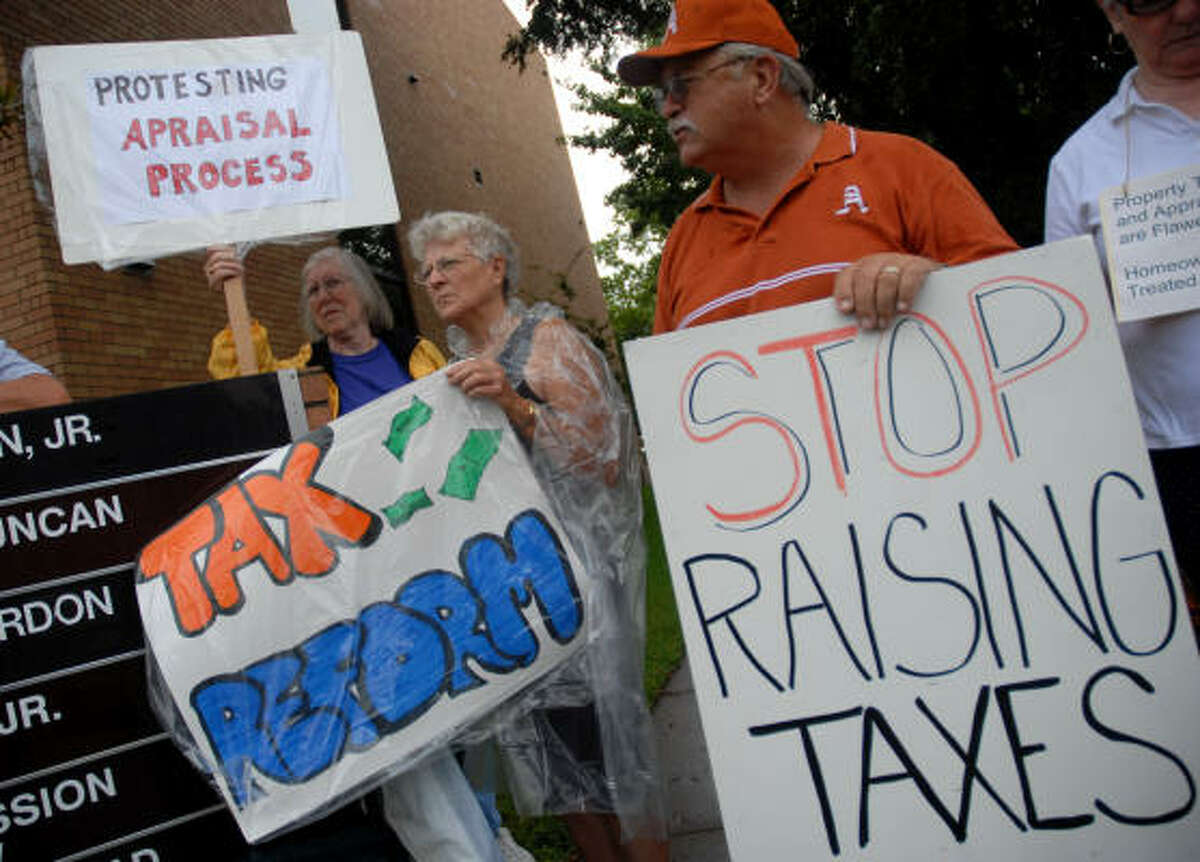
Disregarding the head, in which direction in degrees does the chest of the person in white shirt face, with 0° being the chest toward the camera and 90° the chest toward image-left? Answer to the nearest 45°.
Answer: approximately 0°

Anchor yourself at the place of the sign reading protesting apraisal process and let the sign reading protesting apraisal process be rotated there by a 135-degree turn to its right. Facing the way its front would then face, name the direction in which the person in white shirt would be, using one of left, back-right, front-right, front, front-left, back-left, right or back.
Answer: back

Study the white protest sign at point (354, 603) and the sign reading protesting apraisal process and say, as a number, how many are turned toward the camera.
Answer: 2

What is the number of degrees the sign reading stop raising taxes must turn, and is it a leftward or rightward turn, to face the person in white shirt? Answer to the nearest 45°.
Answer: approximately 135° to its left

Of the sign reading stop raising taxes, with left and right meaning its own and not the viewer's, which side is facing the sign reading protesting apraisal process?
right

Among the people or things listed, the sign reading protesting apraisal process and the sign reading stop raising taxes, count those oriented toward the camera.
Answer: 2

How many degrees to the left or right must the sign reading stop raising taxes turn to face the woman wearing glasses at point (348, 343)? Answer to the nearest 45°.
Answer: approximately 135° to its right

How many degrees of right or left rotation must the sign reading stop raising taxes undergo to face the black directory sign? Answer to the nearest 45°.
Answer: approximately 90° to its right
